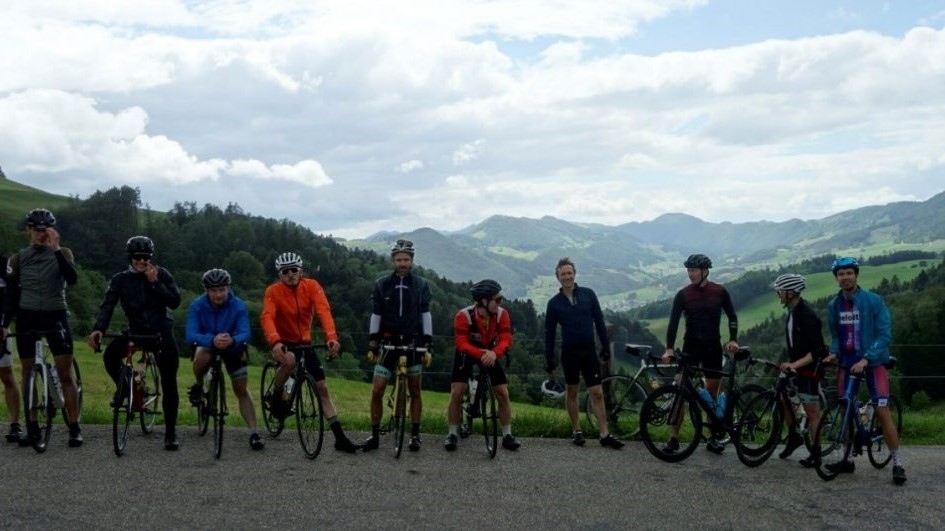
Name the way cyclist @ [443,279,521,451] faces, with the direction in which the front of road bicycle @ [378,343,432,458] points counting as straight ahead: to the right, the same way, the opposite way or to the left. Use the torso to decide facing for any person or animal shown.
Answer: the same way

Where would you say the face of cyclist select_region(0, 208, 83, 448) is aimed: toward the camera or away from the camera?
toward the camera

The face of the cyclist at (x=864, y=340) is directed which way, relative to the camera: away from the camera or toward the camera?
toward the camera

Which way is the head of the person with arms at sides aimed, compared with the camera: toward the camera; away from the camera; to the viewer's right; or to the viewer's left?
toward the camera

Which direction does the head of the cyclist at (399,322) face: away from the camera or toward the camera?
toward the camera

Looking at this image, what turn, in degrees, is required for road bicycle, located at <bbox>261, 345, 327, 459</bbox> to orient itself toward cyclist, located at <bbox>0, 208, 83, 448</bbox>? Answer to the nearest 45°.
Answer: approximately 135° to its right

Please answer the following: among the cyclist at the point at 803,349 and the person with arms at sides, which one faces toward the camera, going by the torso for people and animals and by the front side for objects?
the person with arms at sides

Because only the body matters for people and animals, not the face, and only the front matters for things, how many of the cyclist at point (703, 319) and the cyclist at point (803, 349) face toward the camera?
1

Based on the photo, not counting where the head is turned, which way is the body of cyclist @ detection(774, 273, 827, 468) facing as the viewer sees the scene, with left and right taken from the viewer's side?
facing to the left of the viewer

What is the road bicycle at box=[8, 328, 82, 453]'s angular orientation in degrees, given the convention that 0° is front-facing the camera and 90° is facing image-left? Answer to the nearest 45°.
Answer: approximately 0°

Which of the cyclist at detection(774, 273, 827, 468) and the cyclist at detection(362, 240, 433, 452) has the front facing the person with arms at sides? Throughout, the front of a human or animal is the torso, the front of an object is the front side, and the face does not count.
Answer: the cyclist at detection(774, 273, 827, 468)

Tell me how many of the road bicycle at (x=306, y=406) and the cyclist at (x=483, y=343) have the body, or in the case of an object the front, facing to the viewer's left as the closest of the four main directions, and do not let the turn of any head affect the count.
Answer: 0

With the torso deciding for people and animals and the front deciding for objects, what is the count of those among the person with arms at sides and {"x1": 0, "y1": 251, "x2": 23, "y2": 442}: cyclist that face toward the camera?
2

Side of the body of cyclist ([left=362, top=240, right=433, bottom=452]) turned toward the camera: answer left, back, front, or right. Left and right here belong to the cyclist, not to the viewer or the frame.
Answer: front

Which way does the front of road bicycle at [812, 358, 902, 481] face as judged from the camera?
facing the viewer and to the left of the viewer

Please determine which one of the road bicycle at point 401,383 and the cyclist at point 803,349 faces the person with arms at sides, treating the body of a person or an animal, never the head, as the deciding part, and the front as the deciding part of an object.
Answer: the cyclist

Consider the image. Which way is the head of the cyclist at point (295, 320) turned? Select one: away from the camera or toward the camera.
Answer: toward the camera

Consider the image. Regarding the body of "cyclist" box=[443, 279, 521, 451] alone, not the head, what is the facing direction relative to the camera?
toward the camera

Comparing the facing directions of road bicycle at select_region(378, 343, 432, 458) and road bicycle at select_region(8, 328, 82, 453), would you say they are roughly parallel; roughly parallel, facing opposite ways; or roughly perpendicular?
roughly parallel
